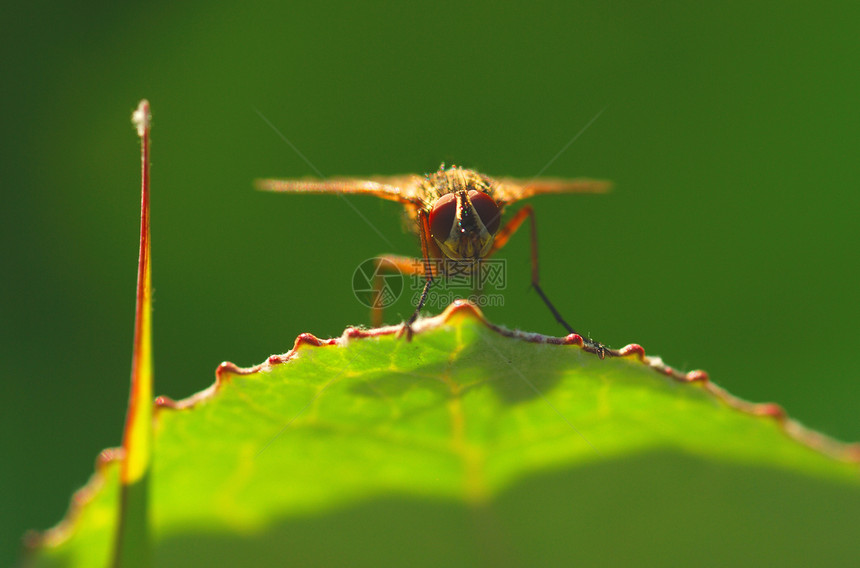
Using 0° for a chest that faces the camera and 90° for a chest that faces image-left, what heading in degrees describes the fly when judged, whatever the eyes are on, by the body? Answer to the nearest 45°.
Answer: approximately 0°
